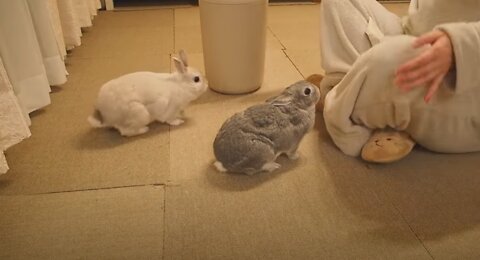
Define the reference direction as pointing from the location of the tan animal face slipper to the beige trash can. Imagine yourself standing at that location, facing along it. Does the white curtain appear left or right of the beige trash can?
left

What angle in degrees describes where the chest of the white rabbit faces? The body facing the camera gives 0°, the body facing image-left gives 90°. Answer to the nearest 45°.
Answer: approximately 270°

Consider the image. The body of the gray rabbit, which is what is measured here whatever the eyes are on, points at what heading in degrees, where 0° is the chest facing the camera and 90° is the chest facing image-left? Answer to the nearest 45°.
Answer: approximately 270°

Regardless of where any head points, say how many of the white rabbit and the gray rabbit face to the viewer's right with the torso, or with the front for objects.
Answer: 2
